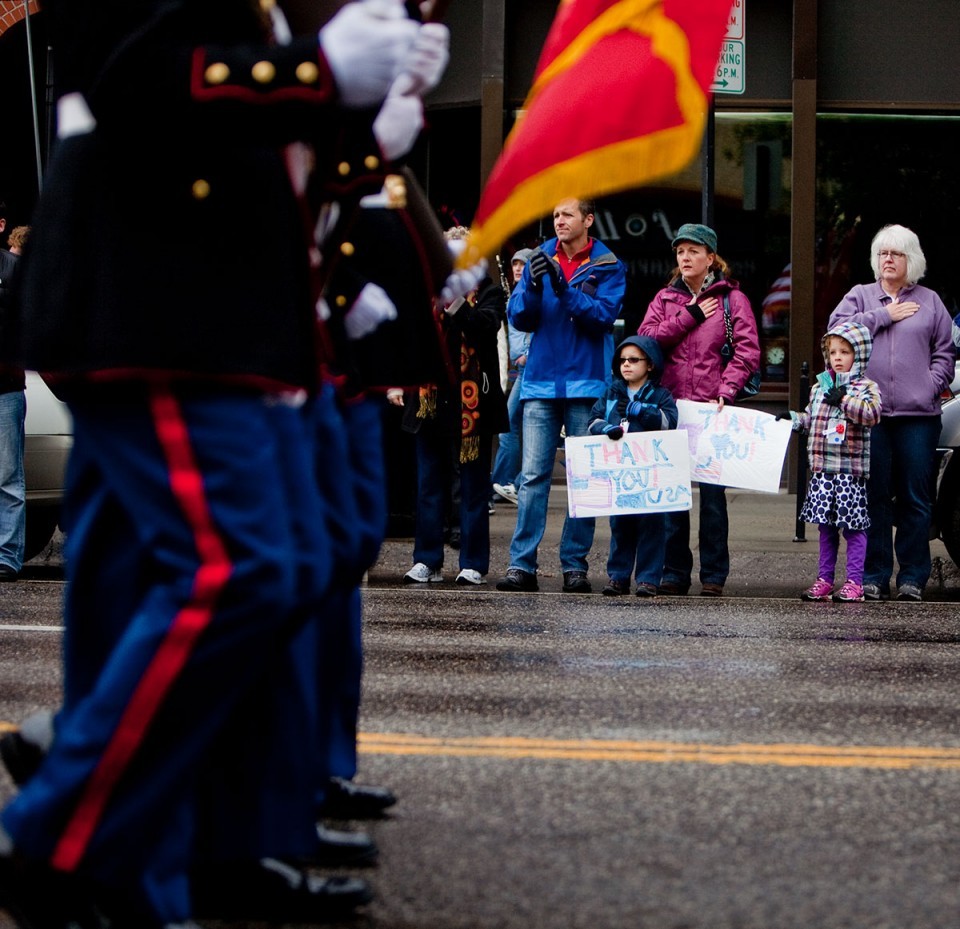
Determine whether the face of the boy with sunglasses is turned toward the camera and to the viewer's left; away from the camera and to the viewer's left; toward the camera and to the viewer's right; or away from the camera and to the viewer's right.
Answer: toward the camera and to the viewer's left

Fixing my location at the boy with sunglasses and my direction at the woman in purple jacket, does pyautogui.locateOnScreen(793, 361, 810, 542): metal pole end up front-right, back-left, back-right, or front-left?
front-left

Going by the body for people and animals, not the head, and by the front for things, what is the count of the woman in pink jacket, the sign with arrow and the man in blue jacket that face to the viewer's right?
0

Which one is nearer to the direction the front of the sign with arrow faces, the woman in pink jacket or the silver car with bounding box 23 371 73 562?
the woman in pink jacket

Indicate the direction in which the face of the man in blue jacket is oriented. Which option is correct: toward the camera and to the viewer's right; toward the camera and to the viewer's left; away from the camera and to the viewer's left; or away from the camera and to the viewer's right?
toward the camera and to the viewer's left

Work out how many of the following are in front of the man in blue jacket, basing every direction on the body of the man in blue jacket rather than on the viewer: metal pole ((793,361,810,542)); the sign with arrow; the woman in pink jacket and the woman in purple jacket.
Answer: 0

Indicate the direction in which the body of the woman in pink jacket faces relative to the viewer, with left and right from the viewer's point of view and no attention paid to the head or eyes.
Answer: facing the viewer and to the left of the viewer

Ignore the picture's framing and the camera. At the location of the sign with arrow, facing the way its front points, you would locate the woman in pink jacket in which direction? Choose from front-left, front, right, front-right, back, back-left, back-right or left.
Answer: front

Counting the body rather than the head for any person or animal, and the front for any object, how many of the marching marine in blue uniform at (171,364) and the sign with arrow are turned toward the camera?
1

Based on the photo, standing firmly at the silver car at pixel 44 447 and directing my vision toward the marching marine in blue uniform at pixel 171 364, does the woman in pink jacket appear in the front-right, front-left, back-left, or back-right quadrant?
front-left

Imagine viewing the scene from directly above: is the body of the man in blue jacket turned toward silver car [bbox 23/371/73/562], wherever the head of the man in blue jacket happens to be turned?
no

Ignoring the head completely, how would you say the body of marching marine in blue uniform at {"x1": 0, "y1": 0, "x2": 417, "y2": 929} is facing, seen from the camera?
to the viewer's right

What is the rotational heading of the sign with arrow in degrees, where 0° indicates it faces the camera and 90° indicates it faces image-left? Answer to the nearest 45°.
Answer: approximately 0°

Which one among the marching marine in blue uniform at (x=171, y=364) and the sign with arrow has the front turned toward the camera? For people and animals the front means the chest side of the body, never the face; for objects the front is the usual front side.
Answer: the sign with arrow

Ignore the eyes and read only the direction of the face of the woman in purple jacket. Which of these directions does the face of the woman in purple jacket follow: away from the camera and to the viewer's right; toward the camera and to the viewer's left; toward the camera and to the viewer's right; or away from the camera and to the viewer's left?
toward the camera and to the viewer's left

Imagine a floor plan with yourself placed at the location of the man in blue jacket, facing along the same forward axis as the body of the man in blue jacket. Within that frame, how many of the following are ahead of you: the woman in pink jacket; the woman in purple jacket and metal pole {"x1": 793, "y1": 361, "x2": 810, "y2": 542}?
0
